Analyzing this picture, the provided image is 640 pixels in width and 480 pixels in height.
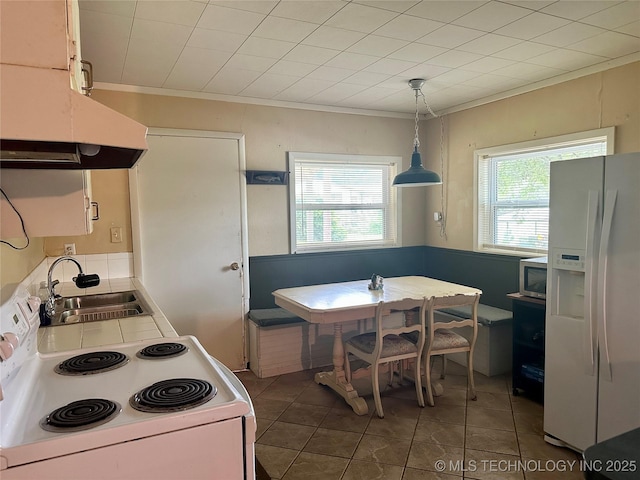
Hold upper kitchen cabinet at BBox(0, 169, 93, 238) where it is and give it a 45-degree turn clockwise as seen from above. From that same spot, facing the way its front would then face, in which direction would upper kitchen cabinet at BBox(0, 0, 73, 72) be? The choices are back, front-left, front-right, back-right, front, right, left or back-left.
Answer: front-right

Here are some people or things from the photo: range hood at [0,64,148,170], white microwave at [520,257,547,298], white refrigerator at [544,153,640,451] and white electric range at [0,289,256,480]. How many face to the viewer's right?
2

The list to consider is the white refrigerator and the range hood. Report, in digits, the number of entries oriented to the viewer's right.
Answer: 1

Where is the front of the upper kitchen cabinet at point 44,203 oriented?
to the viewer's right

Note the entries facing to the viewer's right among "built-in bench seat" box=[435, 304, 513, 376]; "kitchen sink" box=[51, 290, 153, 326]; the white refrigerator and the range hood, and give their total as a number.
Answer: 2

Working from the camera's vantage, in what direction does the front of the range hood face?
facing to the right of the viewer

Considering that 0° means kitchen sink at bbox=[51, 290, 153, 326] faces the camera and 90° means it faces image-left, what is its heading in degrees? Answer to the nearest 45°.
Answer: approximately 270°

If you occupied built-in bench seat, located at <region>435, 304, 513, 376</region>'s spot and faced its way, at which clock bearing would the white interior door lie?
The white interior door is roughly at 1 o'clock from the built-in bench seat.

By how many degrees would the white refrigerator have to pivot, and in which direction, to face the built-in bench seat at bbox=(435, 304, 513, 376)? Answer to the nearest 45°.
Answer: approximately 90° to its right

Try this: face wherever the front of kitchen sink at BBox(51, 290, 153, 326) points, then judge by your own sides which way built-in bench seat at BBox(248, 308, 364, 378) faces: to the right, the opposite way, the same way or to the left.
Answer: to the right

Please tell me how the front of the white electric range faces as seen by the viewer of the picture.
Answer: facing to the right of the viewer

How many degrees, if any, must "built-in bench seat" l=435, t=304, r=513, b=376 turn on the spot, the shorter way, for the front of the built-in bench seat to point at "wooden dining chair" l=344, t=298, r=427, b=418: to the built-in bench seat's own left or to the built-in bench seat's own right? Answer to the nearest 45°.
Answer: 0° — it already faces it

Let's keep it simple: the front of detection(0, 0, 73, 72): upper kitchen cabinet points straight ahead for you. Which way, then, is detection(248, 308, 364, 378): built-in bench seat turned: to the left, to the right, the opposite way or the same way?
to the right

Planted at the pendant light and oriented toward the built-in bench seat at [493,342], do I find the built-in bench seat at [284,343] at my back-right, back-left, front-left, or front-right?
back-left
